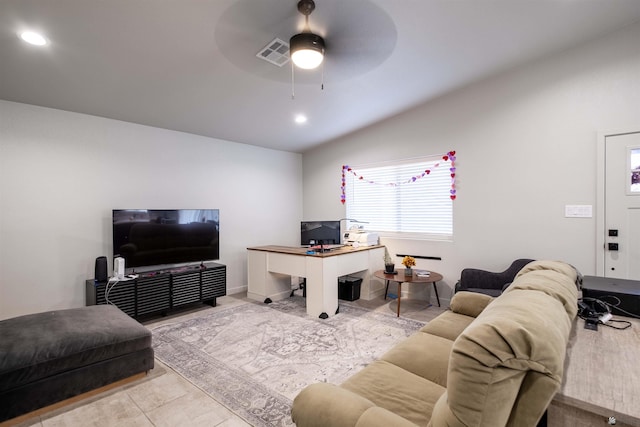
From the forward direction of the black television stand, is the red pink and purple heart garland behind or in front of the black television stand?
in front

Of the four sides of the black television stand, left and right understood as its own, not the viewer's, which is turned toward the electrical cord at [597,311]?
front

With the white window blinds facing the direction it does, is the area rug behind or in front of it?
in front

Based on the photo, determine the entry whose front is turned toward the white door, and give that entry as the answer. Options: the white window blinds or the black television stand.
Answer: the black television stand

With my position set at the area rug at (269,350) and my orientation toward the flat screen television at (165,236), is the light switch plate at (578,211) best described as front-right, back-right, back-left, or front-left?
back-right

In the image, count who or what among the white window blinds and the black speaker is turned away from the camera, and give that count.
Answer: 0

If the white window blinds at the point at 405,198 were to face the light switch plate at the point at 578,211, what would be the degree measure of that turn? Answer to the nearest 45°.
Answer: approximately 90° to its left

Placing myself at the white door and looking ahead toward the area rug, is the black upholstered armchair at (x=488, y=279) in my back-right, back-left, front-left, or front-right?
front-right

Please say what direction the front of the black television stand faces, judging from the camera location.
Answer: facing the viewer and to the right of the viewer

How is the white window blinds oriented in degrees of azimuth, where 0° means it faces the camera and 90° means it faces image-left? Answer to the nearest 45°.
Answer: approximately 45°

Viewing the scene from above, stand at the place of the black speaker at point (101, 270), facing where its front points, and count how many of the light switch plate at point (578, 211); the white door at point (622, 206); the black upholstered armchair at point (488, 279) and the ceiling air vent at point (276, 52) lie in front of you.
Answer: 4

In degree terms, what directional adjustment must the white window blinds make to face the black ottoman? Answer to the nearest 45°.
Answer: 0° — it already faces it

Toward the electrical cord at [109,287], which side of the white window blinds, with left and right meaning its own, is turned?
front

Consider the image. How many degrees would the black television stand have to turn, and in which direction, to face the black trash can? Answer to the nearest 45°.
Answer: approximately 45° to its left
